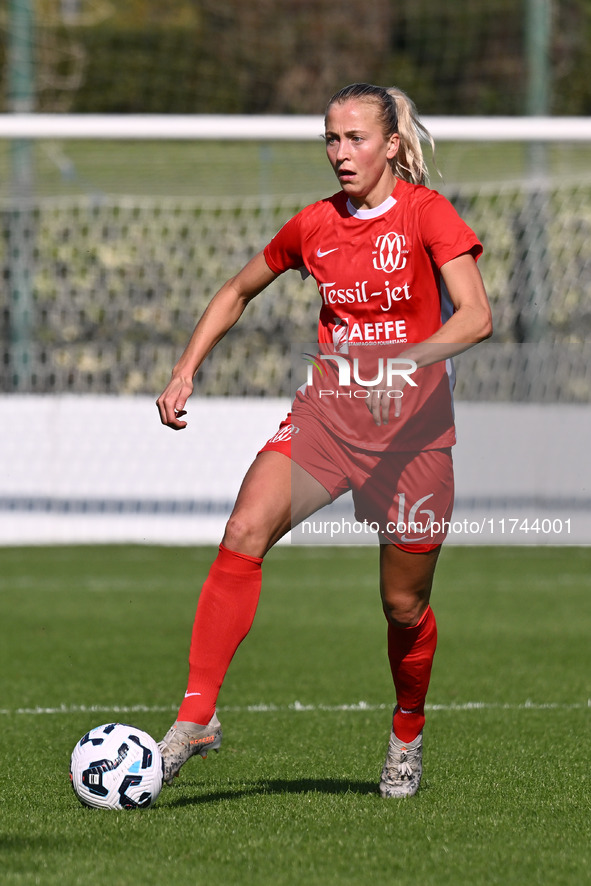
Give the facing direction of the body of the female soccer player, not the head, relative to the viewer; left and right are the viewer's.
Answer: facing the viewer and to the left of the viewer

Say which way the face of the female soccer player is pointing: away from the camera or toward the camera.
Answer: toward the camera

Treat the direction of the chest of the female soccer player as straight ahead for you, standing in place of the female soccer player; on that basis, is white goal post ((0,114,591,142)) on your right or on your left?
on your right
